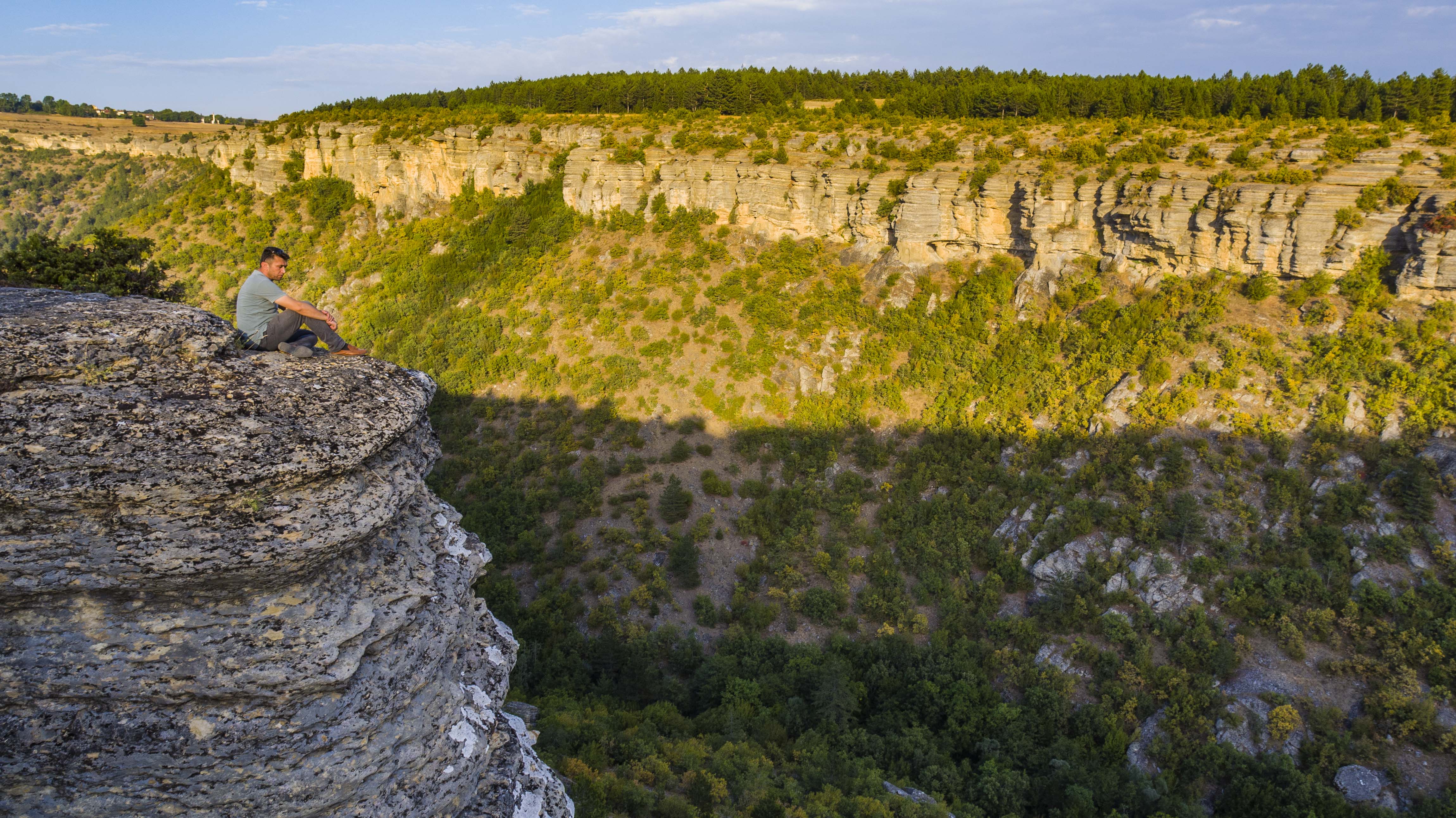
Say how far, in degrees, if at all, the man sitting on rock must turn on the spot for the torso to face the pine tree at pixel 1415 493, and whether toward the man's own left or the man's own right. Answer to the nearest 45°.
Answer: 0° — they already face it

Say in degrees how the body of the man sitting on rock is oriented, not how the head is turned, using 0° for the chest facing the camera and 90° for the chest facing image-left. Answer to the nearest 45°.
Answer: approximately 270°

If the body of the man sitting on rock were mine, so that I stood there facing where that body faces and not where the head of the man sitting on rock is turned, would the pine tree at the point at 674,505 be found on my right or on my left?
on my left

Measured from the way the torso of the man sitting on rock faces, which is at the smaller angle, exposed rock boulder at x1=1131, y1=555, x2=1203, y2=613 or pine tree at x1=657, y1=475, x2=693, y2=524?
the exposed rock boulder
